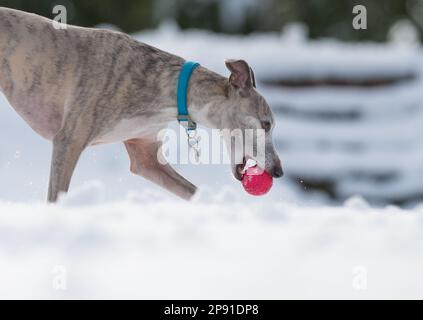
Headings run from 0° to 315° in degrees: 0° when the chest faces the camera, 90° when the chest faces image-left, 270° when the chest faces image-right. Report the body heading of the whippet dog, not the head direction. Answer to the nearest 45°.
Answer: approximately 270°
